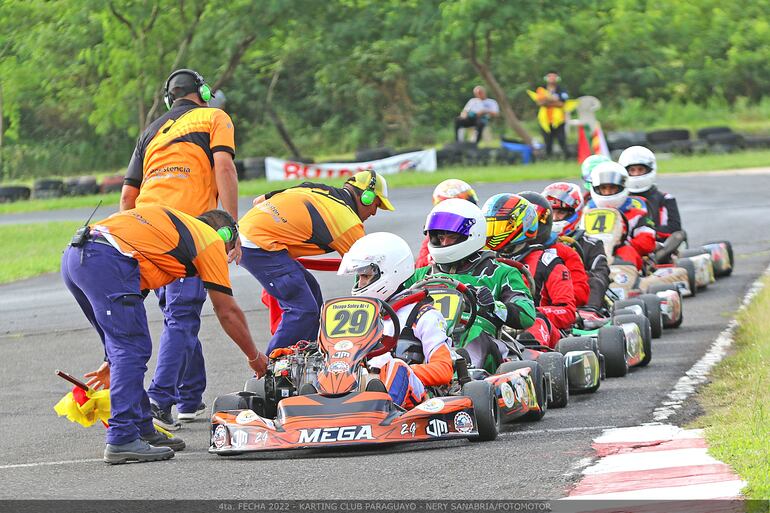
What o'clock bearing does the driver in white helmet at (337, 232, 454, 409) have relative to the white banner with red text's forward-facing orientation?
The driver in white helmet is roughly at 12 o'clock from the white banner with red text.

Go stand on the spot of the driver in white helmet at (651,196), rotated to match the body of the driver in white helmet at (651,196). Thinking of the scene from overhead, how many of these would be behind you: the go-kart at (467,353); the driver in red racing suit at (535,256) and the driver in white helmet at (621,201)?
0

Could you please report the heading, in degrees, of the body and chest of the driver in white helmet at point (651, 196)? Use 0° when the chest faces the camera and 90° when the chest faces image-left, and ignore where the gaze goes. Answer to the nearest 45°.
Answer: approximately 45°

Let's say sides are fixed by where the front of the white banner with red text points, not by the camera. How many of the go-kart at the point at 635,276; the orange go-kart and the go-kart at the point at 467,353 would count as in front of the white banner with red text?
3

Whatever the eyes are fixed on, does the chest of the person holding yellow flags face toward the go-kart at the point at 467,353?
yes

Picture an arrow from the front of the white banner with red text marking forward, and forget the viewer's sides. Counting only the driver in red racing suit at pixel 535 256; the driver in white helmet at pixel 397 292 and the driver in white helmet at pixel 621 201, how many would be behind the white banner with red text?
0

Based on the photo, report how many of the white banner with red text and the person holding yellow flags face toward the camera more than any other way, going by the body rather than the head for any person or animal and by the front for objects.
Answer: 2

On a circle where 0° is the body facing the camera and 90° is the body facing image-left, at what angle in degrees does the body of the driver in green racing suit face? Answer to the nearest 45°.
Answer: approximately 45°

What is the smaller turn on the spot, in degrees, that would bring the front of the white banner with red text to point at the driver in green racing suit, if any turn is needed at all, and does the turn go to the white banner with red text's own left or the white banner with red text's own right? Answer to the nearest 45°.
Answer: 0° — it already faces them

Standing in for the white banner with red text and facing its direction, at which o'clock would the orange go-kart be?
The orange go-kart is roughly at 12 o'clock from the white banner with red text.

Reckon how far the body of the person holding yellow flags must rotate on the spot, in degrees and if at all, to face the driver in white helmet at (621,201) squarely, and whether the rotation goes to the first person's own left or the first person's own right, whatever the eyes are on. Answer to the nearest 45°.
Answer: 0° — they already face them

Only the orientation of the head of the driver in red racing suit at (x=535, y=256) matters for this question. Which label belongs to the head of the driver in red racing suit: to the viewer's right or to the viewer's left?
to the viewer's left

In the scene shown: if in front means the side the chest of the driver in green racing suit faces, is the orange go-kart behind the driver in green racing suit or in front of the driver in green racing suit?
in front

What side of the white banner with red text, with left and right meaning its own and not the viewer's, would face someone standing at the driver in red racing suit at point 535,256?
front

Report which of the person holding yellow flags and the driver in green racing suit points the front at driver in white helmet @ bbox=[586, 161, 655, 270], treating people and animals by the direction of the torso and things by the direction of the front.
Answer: the person holding yellow flags

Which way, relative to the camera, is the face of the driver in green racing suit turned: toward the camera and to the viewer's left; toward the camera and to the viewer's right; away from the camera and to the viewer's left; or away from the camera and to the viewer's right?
toward the camera and to the viewer's left

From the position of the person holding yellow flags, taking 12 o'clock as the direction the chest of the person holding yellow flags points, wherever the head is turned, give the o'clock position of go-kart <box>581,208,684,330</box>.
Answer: The go-kart is roughly at 12 o'clock from the person holding yellow flags.

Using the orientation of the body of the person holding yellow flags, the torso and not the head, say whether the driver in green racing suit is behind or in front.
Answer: in front

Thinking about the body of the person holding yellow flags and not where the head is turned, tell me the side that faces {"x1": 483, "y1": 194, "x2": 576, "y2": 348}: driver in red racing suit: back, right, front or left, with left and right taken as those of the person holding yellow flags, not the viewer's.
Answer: front

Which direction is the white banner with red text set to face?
toward the camera
